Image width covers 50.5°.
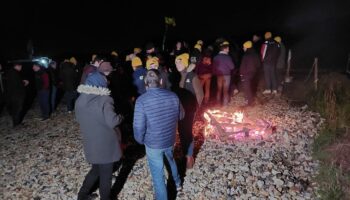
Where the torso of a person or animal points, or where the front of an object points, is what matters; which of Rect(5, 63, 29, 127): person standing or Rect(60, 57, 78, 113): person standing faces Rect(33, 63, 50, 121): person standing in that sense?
Rect(5, 63, 29, 127): person standing

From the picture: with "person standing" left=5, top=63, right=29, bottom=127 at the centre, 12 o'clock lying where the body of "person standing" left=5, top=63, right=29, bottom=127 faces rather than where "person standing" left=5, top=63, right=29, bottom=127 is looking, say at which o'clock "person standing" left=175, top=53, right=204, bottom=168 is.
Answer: "person standing" left=175, top=53, right=204, bottom=168 is roughly at 2 o'clock from "person standing" left=5, top=63, right=29, bottom=127.

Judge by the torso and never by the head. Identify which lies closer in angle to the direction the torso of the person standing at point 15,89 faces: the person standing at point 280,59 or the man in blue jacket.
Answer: the person standing

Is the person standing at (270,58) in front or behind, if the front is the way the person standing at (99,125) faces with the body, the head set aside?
in front

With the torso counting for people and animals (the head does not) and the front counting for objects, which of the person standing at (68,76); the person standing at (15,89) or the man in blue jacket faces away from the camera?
the man in blue jacket

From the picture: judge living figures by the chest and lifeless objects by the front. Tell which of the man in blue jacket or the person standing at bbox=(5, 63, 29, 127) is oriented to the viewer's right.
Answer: the person standing

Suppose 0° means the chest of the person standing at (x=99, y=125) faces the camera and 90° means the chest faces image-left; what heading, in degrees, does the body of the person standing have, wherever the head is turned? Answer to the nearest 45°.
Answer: approximately 225°

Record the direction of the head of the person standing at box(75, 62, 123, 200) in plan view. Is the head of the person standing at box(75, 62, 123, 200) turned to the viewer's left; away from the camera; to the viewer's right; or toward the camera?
away from the camera

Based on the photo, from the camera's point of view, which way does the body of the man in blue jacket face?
away from the camera

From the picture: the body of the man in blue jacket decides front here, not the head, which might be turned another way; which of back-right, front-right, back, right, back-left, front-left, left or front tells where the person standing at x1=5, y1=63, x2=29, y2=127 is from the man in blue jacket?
front-left

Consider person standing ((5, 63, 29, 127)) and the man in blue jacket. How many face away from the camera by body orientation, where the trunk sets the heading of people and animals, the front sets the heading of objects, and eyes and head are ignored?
1

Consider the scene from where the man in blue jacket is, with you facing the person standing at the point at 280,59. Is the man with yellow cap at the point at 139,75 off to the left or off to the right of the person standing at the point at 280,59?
left

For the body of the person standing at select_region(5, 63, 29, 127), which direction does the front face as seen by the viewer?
to the viewer's right
